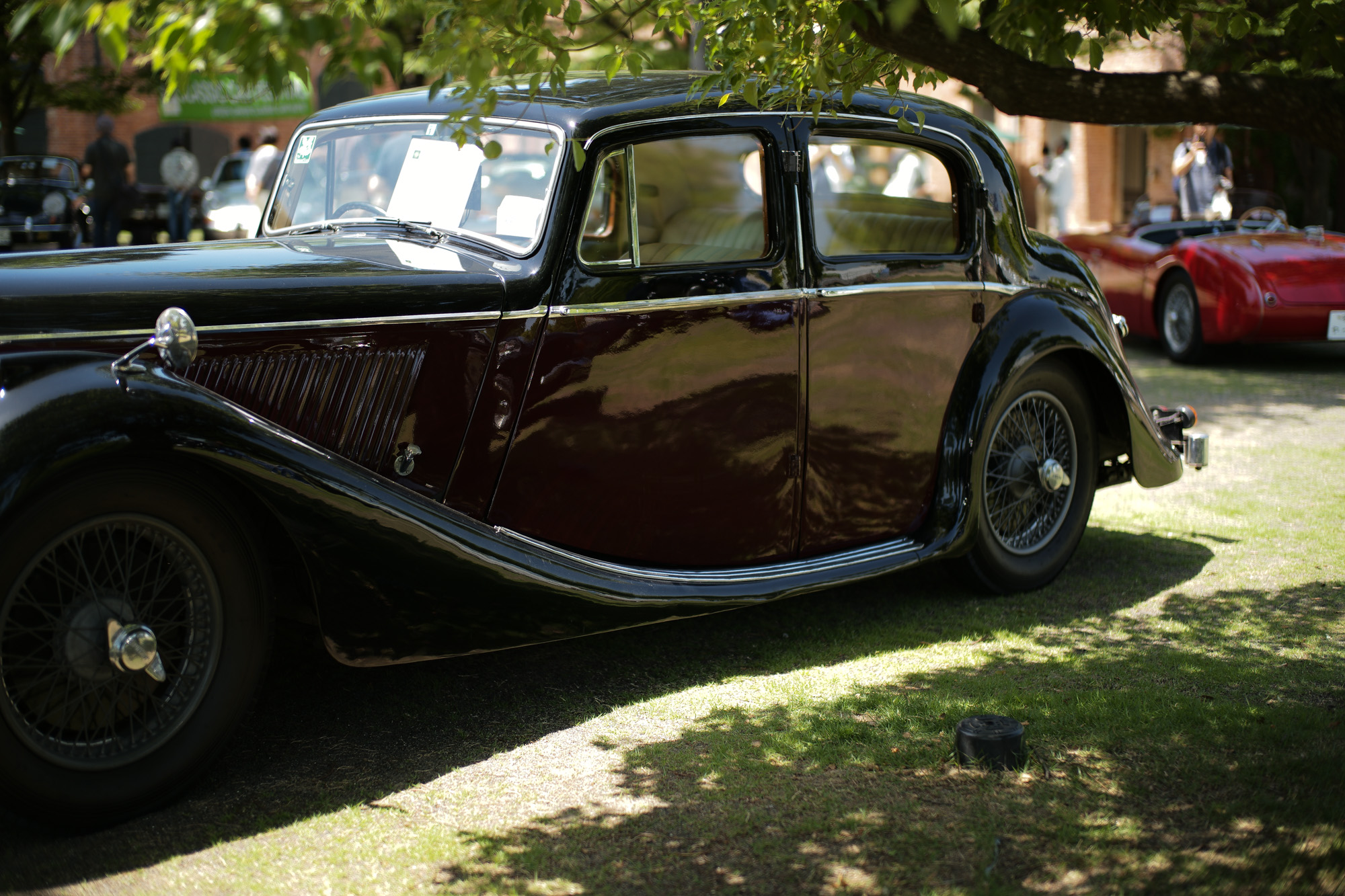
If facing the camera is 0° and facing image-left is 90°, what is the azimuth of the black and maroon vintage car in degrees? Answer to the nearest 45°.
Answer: approximately 45°

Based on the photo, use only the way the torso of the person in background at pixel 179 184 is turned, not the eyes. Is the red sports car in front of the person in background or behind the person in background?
behind

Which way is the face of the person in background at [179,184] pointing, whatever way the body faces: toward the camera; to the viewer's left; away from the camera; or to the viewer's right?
away from the camera

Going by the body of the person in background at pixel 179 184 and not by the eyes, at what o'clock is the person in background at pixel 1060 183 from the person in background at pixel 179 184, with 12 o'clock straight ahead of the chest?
the person in background at pixel 1060 183 is roughly at 4 o'clock from the person in background at pixel 179 184.

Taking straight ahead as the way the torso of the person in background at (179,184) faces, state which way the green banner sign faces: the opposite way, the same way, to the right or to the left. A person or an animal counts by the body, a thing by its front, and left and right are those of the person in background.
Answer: the opposite way

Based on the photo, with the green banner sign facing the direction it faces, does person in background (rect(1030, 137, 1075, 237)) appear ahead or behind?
ahead

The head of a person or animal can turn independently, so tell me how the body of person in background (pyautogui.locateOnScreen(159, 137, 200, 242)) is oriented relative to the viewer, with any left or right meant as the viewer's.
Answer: facing away from the viewer

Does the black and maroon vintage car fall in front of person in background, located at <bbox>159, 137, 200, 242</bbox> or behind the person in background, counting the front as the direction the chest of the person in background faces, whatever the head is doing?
behind
